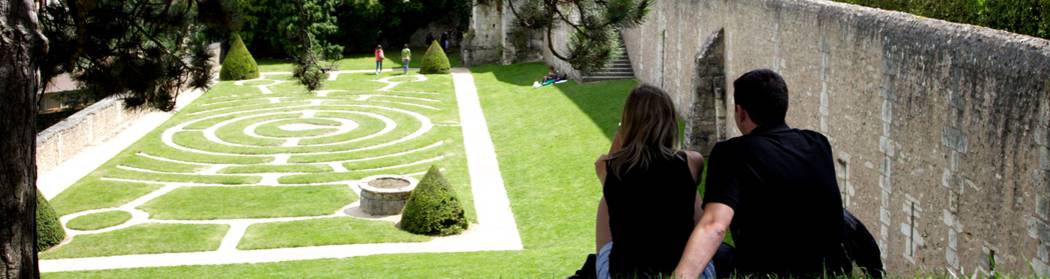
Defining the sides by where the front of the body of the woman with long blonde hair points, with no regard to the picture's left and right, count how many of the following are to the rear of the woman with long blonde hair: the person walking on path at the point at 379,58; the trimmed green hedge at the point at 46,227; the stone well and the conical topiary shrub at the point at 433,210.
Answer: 0

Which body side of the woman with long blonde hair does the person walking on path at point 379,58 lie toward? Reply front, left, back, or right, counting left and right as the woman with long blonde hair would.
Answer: front

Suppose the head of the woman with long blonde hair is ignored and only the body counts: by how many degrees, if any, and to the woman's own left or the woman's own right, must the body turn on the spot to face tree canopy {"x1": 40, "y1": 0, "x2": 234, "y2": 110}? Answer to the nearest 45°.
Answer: approximately 45° to the woman's own left

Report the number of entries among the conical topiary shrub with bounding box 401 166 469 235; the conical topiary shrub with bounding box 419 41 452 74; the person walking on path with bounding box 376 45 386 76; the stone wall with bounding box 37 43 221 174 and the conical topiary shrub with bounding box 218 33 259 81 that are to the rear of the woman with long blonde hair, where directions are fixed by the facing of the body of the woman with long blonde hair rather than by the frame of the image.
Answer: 0

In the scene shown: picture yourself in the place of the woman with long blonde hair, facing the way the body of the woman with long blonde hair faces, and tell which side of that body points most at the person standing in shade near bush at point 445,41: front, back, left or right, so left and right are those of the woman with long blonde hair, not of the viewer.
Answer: front

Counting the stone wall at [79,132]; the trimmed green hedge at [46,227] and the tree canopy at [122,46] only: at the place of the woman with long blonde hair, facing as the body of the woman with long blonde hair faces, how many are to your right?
0

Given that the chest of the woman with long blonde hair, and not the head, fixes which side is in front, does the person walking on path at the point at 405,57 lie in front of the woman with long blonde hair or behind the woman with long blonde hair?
in front

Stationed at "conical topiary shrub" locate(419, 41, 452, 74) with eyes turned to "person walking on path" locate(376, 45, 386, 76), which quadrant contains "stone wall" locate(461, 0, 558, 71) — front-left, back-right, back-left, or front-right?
back-right

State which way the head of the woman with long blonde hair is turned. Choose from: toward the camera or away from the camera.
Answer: away from the camera

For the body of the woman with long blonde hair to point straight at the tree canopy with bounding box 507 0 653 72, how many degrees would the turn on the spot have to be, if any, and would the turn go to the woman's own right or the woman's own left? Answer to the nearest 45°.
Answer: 0° — they already face it

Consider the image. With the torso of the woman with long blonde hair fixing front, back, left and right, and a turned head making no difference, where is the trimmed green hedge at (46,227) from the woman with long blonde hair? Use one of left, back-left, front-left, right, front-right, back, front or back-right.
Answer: front-left

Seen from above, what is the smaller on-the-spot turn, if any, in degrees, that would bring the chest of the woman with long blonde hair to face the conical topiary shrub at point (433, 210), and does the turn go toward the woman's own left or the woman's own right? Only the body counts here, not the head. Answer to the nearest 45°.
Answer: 0° — they already face it

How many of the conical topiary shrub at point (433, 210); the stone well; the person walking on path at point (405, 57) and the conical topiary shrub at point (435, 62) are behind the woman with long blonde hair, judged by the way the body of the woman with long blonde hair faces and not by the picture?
0

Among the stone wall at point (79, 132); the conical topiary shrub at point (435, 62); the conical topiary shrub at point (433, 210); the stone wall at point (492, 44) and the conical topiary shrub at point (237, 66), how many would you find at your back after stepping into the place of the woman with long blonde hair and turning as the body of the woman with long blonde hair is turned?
0

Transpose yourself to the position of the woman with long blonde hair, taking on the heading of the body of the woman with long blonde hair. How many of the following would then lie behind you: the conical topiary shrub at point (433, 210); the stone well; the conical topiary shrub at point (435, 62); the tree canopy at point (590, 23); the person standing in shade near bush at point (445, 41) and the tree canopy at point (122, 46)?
0

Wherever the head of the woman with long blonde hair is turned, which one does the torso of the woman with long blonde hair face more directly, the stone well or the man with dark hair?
the stone well

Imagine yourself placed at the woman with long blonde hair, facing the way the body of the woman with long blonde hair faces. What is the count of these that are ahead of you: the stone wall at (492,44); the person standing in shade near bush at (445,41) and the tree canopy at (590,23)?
3

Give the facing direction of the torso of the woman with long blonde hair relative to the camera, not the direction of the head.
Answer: away from the camera
